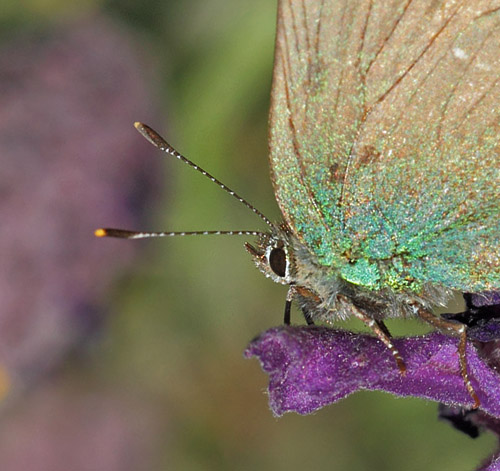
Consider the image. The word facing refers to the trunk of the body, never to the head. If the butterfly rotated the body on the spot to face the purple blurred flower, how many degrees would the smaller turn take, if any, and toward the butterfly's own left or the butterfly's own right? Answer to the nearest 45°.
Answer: approximately 45° to the butterfly's own right

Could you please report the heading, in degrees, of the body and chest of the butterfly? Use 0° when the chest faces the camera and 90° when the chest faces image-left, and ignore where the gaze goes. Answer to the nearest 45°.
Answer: approximately 90°
